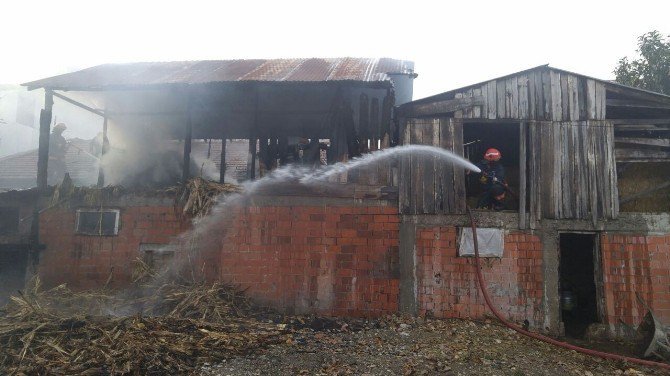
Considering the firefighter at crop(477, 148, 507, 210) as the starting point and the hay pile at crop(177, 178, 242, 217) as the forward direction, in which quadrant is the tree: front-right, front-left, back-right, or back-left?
back-right

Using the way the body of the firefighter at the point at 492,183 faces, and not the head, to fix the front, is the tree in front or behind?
behind

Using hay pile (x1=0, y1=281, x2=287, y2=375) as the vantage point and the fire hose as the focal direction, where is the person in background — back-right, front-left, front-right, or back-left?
back-left

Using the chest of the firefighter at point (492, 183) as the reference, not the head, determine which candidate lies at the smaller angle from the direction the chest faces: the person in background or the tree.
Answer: the person in background

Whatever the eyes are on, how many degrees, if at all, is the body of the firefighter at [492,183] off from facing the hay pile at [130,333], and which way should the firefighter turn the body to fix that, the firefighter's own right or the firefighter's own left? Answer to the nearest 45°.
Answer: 0° — they already face it

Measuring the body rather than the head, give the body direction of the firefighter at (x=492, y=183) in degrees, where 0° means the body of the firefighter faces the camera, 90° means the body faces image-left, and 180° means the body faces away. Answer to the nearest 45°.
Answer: approximately 45°

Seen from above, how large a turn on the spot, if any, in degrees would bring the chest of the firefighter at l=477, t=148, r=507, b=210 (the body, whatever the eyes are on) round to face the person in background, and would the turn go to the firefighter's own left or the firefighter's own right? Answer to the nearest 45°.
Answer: approximately 45° to the firefighter's own right
